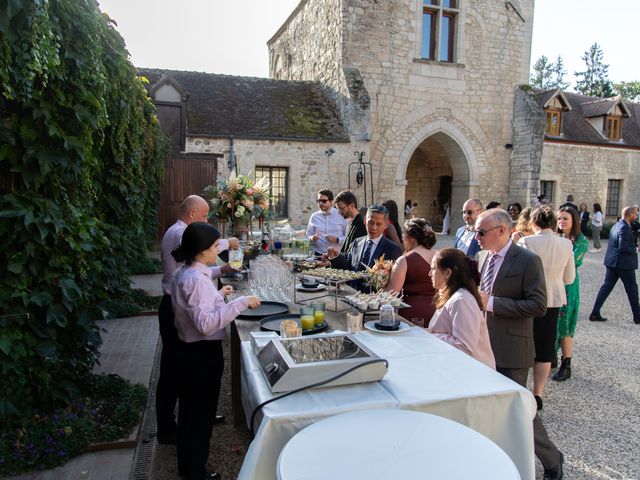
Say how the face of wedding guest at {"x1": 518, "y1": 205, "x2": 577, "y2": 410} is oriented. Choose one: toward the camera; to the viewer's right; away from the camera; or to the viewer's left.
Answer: away from the camera

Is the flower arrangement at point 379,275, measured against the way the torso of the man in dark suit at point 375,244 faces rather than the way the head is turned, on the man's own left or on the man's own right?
on the man's own left

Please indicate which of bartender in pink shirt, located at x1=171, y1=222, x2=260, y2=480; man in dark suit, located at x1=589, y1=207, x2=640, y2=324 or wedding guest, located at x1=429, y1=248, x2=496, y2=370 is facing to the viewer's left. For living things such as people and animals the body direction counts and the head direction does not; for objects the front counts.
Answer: the wedding guest

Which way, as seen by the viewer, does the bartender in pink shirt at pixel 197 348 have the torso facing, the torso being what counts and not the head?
to the viewer's right

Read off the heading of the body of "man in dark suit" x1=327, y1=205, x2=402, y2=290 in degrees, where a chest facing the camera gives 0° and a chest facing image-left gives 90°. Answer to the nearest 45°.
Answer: approximately 45°

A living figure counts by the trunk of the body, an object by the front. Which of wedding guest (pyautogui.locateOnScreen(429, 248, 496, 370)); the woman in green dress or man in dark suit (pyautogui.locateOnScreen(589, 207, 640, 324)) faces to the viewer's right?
the man in dark suit

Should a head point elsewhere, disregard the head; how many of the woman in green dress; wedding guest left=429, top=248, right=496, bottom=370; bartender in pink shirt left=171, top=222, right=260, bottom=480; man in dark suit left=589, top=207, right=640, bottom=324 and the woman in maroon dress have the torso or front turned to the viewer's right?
2

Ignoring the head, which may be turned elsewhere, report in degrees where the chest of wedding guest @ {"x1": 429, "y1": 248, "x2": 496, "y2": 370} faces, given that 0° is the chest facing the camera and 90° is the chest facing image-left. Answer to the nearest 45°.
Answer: approximately 90°
